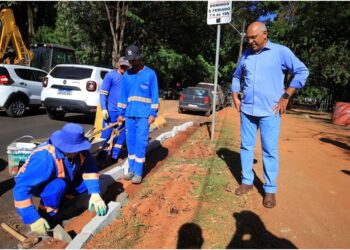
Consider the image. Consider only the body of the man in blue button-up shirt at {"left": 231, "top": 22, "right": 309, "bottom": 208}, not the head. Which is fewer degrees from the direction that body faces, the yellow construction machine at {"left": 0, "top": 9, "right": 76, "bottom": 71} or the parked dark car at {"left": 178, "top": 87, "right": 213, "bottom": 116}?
the yellow construction machine

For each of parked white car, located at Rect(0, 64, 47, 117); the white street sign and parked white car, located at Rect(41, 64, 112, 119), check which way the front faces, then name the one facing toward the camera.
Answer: the white street sign

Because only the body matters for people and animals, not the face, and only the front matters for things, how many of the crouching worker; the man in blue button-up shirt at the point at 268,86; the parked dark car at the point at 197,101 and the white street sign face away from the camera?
1

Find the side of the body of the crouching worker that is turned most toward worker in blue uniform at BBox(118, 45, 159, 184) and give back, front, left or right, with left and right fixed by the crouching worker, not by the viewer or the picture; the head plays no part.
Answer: left

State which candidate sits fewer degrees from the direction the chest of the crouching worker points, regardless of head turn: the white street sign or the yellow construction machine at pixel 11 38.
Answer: the white street sign

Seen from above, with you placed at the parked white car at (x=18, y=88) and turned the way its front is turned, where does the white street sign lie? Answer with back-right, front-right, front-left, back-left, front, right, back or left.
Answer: right

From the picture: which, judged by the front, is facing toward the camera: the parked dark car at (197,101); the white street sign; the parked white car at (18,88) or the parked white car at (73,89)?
the white street sign

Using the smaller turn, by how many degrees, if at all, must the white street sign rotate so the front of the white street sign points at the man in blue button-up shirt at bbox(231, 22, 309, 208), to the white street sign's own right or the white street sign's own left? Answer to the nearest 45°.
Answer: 0° — it already faces them

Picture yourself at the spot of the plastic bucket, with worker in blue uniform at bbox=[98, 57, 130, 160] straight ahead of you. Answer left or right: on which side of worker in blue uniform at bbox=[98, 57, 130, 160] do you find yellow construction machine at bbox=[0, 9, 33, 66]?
left

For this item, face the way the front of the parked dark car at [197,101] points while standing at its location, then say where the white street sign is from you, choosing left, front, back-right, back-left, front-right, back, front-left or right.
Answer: back

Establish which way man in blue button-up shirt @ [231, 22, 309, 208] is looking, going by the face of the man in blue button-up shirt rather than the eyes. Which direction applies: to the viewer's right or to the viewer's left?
to the viewer's left

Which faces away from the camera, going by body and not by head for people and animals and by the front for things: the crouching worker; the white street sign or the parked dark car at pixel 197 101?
the parked dark car

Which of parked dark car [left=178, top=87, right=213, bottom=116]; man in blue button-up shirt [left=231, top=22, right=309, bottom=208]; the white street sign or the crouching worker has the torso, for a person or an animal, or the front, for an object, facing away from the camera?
the parked dark car

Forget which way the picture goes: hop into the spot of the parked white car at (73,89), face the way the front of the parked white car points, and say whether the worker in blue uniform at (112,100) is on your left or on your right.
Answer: on your right

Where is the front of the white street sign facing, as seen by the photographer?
facing the viewer

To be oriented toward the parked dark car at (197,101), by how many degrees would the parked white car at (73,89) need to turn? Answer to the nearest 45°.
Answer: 0° — it already faces it

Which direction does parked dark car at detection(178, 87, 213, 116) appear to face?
away from the camera
